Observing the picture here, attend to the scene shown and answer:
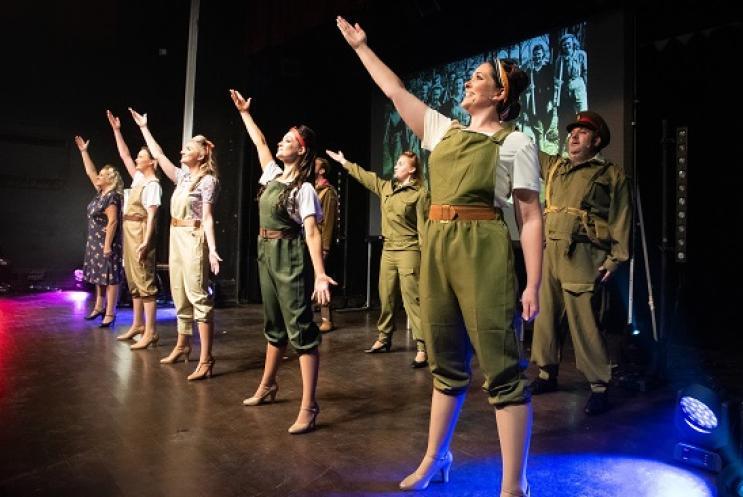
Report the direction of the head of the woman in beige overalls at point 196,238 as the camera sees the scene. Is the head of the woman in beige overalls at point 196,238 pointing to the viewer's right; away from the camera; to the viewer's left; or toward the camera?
to the viewer's left

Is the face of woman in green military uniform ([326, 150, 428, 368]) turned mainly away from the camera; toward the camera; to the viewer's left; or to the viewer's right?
to the viewer's left

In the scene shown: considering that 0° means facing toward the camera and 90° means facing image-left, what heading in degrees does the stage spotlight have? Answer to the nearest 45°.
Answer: approximately 45°

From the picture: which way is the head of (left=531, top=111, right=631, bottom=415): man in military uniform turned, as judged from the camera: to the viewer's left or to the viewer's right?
to the viewer's left

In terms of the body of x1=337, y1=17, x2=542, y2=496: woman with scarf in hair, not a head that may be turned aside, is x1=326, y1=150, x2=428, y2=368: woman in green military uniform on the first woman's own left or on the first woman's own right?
on the first woman's own right
